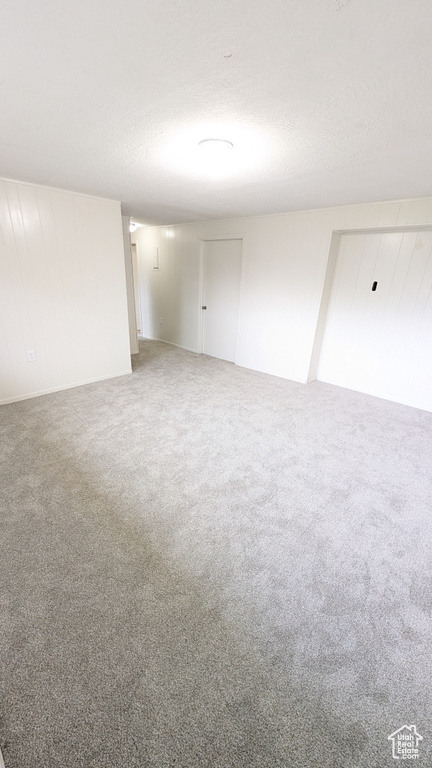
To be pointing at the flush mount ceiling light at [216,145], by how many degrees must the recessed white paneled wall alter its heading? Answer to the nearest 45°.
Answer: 0° — it already faces it

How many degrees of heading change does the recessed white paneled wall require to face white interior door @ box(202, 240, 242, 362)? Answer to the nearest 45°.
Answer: approximately 45° to its right

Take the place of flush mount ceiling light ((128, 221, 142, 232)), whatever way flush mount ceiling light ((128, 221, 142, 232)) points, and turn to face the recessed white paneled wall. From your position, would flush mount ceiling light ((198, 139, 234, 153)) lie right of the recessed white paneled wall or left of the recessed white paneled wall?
right

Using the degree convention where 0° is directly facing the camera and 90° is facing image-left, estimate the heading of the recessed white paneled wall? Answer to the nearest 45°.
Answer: approximately 45°

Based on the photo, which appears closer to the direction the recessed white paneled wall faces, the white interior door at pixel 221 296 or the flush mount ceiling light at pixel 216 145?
the flush mount ceiling light

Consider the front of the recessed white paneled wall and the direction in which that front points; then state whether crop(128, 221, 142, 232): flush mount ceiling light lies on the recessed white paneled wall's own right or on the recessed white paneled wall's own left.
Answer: on the recessed white paneled wall's own right
